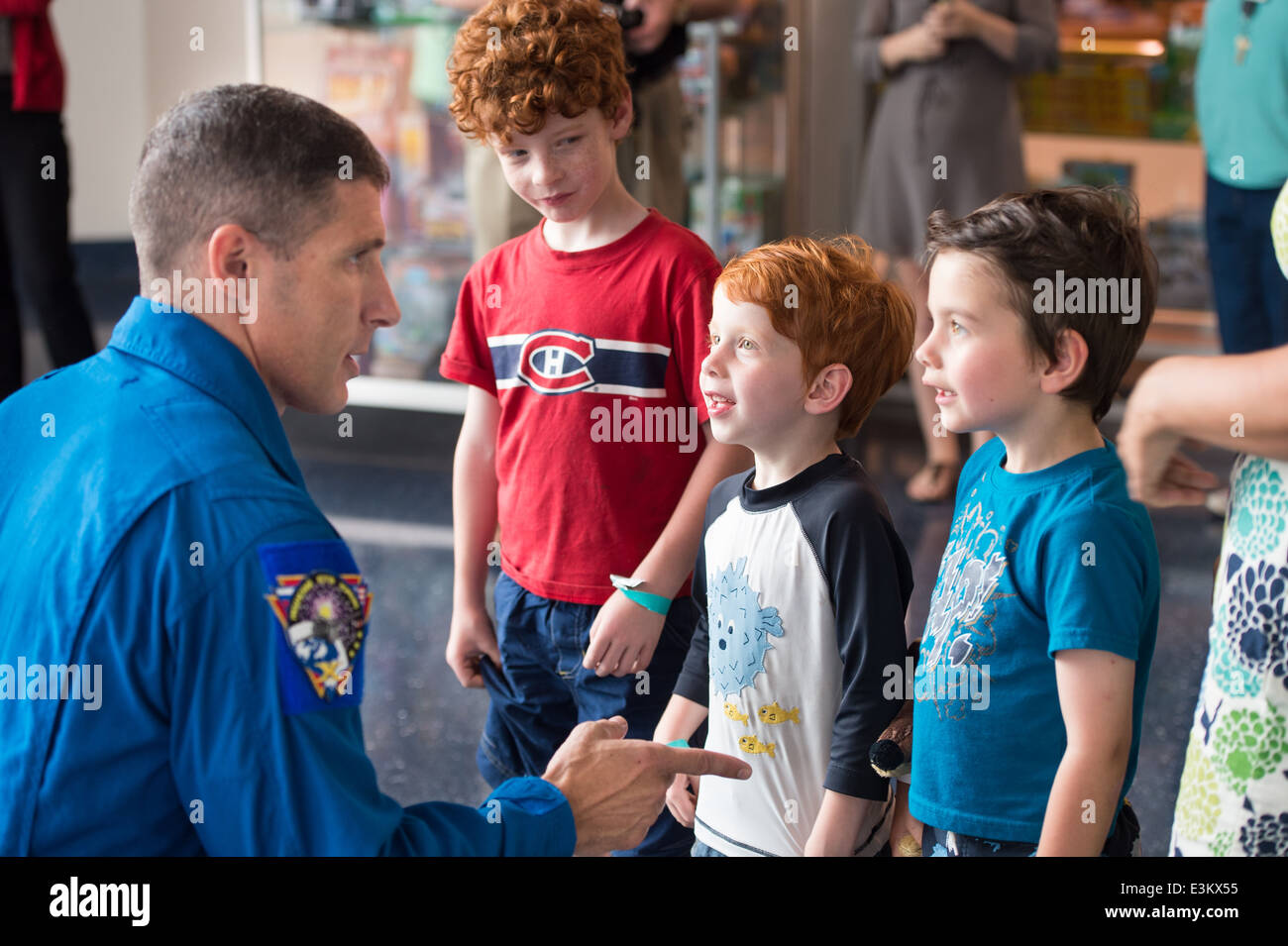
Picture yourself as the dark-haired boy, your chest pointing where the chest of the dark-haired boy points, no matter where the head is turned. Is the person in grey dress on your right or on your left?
on your right

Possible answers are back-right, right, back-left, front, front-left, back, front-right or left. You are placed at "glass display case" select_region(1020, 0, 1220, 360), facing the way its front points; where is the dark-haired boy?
front

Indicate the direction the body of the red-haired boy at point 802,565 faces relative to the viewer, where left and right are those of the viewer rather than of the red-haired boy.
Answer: facing the viewer and to the left of the viewer

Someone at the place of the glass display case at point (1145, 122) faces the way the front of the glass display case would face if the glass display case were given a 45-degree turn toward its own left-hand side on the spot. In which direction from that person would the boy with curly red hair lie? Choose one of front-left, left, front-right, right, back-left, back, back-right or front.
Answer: front-right

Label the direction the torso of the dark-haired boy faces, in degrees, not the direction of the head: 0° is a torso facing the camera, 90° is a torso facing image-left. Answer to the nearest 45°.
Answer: approximately 90°

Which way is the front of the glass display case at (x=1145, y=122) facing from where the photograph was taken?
facing the viewer

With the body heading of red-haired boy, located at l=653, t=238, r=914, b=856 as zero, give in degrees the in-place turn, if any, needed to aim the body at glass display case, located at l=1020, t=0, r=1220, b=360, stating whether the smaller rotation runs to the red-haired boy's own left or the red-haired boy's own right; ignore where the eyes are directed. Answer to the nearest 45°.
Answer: approximately 135° to the red-haired boy's own right

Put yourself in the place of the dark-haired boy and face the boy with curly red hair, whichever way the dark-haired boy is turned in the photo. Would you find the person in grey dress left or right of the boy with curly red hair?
right

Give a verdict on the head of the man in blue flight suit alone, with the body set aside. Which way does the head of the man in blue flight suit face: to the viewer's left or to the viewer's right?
to the viewer's right
